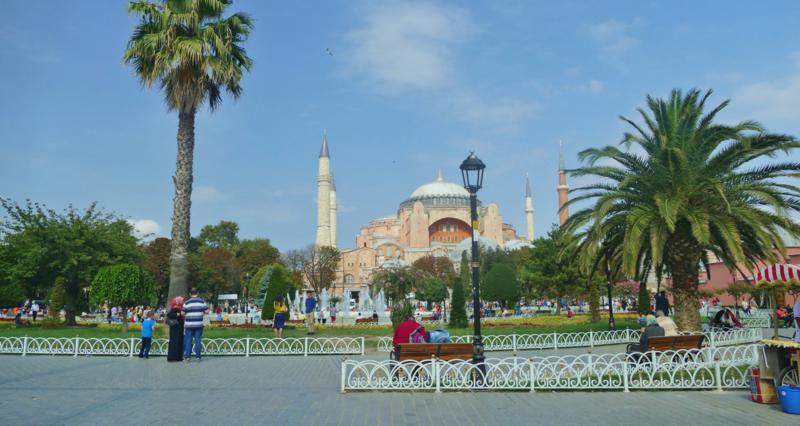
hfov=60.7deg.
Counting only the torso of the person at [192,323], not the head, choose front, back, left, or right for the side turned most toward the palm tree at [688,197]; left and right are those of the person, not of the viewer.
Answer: right

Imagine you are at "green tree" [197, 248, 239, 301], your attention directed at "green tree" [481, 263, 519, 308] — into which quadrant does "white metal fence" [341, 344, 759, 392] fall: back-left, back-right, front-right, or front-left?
front-right

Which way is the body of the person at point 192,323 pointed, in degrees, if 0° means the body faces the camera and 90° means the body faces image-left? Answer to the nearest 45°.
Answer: approximately 180°

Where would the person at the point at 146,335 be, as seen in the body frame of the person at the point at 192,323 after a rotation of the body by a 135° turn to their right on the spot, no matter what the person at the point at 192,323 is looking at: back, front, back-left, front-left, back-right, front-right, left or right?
back

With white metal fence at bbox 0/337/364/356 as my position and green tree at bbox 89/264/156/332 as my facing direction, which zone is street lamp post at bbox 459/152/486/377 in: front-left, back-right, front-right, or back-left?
back-right

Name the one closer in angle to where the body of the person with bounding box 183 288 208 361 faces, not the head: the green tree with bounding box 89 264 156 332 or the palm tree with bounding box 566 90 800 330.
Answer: the green tree

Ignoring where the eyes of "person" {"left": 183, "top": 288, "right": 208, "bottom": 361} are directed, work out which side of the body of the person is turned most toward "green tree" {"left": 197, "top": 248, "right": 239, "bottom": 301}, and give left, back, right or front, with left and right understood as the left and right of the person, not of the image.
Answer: front

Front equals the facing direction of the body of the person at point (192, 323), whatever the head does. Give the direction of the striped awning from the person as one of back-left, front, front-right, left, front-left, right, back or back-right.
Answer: back-right

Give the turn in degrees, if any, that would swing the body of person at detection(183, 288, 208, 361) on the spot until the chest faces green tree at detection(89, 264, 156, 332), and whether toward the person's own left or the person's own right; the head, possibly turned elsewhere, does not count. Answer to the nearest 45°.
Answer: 0° — they already face it

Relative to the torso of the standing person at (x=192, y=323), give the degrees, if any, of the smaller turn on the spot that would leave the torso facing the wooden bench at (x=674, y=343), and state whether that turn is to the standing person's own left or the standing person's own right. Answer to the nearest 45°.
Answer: approximately 135° to the standing person's own right

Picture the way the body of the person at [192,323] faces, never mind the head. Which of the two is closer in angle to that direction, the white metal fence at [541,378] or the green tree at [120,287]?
the green tree

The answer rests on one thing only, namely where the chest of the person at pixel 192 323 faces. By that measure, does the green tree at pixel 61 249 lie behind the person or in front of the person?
in front

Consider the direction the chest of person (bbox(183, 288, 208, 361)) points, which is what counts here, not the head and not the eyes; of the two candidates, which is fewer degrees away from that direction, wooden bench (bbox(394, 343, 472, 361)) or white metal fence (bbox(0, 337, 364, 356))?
the white metal fence

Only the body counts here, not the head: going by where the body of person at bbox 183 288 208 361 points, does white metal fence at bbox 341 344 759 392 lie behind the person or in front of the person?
behind
